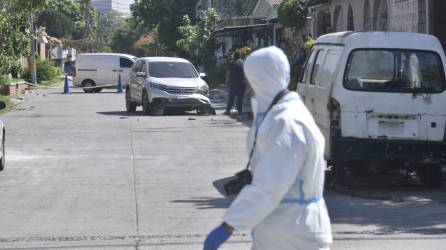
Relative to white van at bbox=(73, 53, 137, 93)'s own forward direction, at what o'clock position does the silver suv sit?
The silver suv is roughly at 3 o'clock from the white van.

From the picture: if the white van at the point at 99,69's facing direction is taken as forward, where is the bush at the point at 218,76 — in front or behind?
in front

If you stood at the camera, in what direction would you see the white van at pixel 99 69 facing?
facing to the right of the viewer

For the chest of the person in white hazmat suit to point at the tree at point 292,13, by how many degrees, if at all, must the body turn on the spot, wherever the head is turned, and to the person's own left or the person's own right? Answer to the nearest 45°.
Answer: approximately 45° to the person's own right

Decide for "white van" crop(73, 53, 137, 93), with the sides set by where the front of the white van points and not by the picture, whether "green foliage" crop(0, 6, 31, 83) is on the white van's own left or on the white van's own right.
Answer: on the white van's own right

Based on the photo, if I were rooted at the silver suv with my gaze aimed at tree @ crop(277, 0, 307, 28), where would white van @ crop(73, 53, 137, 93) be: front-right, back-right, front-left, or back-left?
front-left

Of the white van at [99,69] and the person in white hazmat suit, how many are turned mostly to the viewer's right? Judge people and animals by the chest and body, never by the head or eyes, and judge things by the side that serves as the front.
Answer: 1

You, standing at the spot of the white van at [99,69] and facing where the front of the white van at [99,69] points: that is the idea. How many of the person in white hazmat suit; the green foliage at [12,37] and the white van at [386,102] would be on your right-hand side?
3

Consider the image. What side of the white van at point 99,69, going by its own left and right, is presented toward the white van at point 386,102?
right

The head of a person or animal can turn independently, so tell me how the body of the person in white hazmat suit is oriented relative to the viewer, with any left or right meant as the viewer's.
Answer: facing away from the viewer and to the left of the viewer

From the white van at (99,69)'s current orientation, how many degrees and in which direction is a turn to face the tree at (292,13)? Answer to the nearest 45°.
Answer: approximately 45° to its right

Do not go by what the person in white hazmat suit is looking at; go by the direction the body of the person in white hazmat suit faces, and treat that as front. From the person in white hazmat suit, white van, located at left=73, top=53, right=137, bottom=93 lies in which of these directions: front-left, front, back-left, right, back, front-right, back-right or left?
front-right

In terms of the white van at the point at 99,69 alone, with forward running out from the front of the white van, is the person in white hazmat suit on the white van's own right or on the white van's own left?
on the white van's own right
